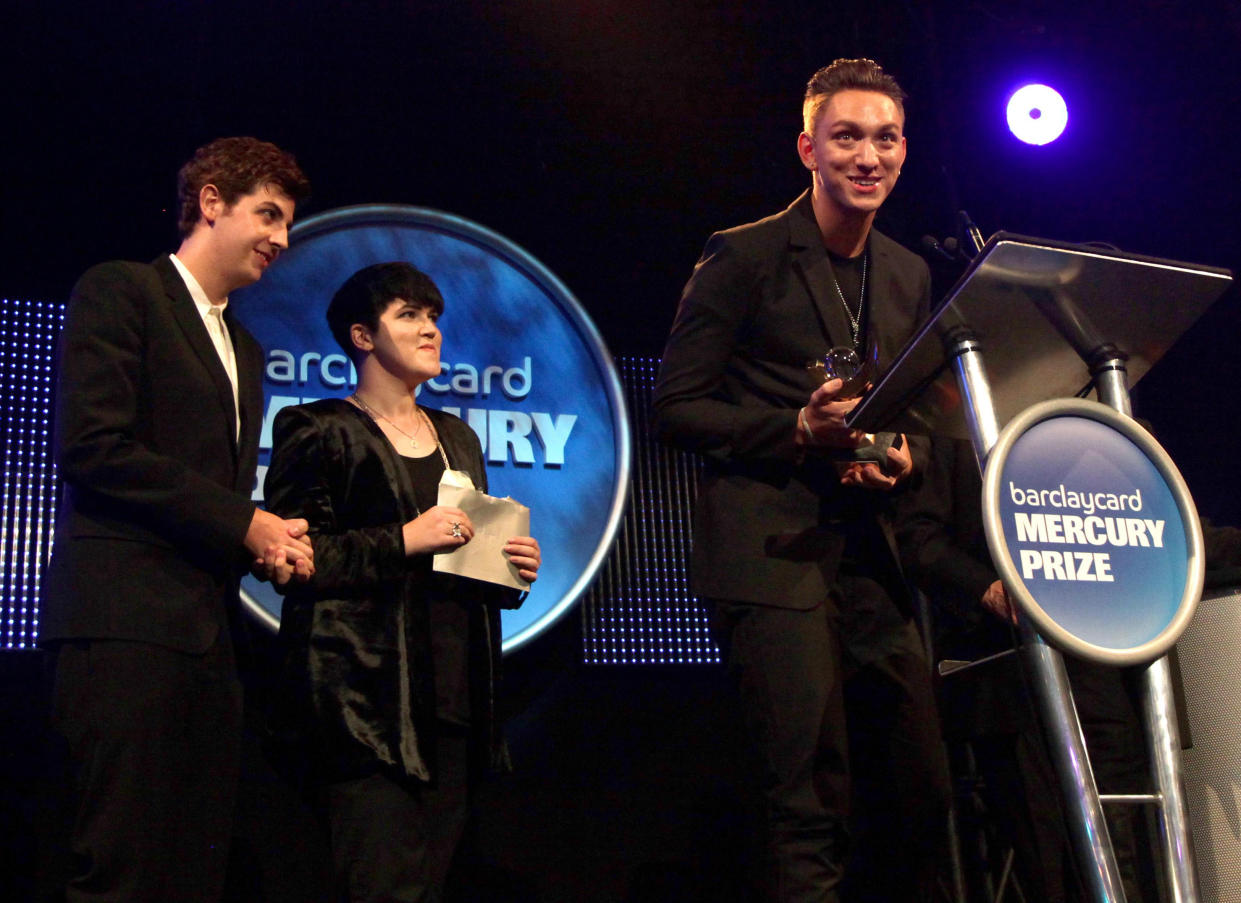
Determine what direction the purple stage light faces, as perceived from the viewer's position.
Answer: facing the viewer

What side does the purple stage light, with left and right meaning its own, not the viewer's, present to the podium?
front

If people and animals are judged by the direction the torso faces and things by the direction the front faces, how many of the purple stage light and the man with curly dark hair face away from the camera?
0

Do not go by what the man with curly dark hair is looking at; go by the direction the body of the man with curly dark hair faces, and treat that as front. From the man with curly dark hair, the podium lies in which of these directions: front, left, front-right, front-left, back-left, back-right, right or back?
front

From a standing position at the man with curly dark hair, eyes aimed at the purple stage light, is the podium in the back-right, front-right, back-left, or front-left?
front-right

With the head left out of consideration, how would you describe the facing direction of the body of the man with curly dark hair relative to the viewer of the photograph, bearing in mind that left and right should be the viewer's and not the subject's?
facing the viewer and to the right of the viewer

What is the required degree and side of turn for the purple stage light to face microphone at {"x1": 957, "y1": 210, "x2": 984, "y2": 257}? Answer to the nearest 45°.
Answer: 0° — it already faces it

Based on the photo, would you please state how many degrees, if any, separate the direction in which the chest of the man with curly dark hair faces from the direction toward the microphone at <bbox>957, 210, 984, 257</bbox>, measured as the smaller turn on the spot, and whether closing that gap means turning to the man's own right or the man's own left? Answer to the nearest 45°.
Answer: approximately 45° to the man's own left

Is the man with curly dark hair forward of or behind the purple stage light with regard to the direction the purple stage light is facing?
forward

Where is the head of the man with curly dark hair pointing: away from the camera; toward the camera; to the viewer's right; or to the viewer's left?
to the viewer's right
